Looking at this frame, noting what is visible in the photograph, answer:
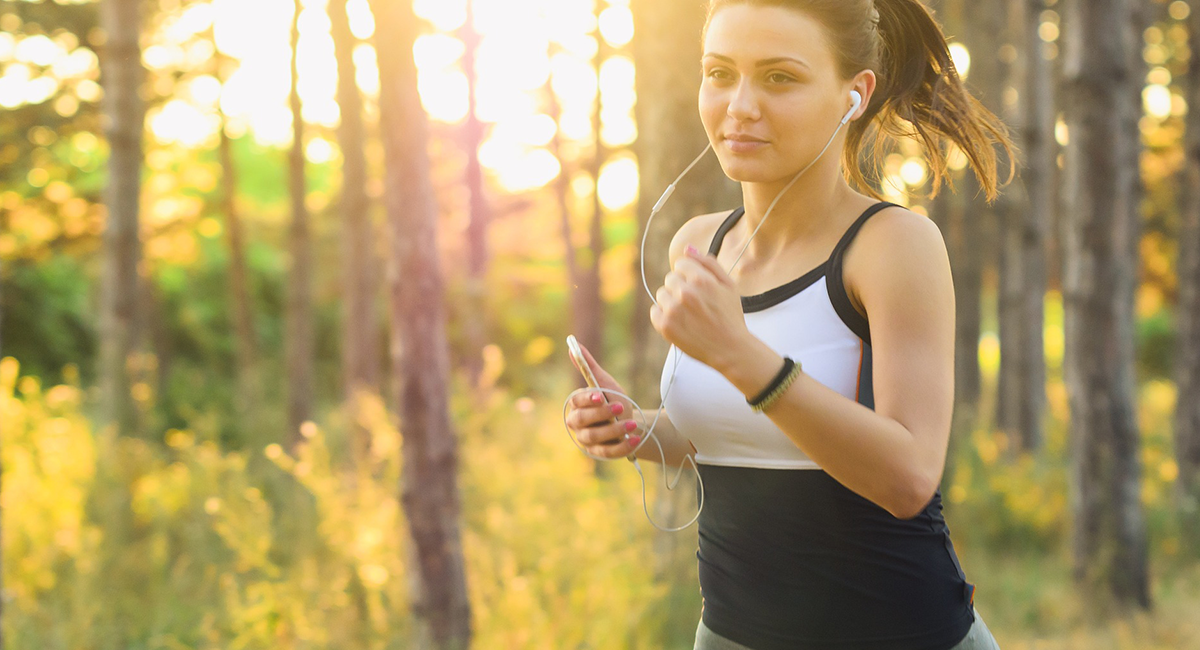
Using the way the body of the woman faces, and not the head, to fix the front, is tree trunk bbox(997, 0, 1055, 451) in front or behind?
behind

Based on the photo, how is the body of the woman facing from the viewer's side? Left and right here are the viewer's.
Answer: facing the viewer and to the left of the viewer

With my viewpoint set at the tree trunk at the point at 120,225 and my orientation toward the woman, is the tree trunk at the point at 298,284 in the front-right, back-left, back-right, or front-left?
back-left

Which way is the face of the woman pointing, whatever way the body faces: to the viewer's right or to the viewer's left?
to the viewer's left

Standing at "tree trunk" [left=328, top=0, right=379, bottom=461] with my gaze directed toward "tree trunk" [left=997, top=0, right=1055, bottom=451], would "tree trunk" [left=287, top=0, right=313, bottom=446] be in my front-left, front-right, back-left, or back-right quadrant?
back-left

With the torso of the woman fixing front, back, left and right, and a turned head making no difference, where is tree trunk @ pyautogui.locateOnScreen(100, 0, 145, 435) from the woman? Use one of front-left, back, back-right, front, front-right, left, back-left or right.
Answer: right

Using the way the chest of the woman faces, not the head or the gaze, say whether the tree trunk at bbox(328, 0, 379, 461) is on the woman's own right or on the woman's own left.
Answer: on the woman's own right

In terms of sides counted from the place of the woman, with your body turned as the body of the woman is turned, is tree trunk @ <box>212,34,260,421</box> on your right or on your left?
on your right

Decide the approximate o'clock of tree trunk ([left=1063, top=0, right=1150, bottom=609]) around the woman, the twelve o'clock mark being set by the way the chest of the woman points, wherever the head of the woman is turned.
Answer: The tree trunk is roughly at 5 o'clock from the woman.

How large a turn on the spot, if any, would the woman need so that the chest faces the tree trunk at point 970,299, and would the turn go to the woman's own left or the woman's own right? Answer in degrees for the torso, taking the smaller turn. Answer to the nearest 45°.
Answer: approximately 135° to the woman's own right

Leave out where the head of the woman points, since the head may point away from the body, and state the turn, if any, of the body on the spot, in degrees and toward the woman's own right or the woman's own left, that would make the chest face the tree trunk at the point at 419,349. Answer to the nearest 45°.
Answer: approximately 90° to the woman's own right
